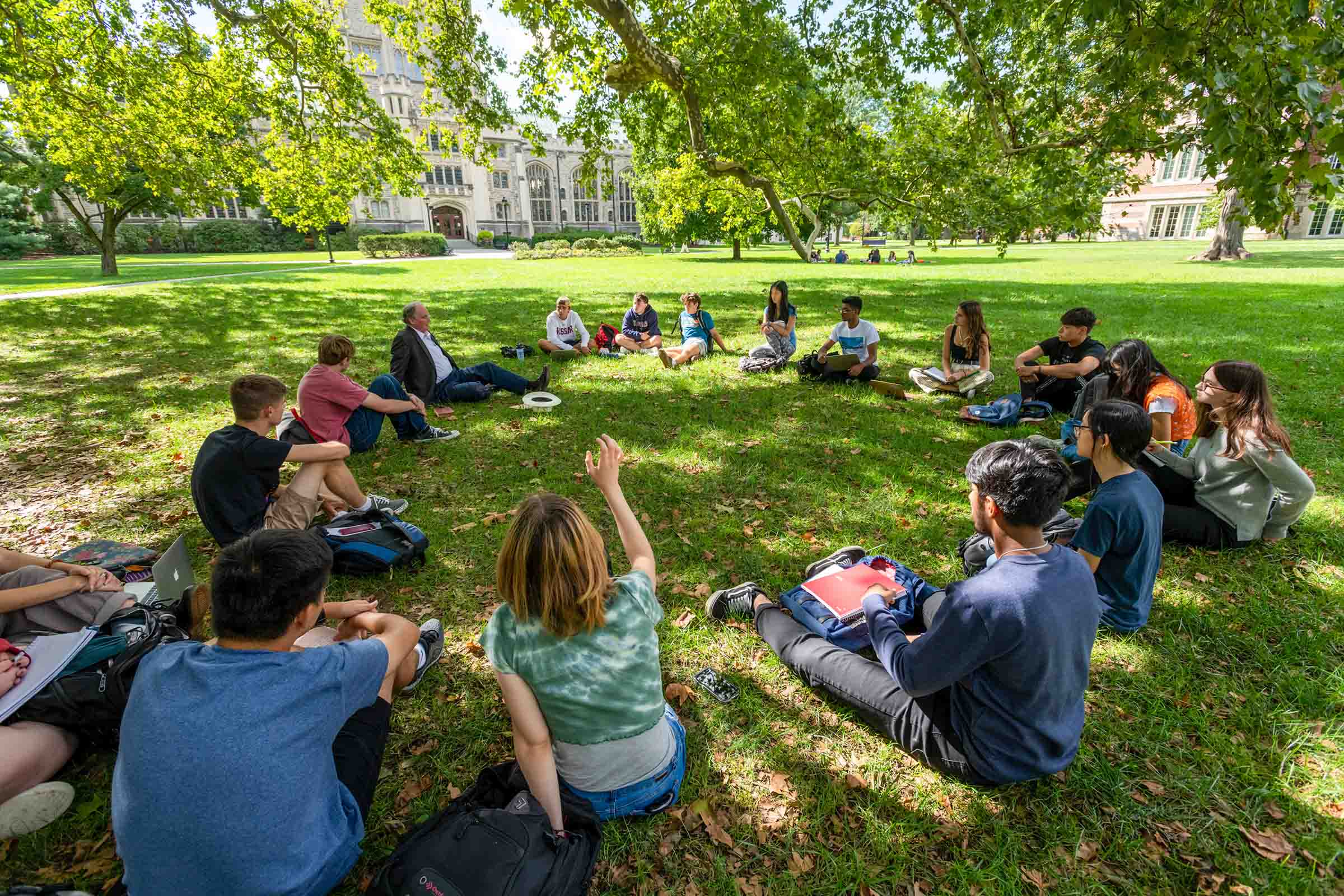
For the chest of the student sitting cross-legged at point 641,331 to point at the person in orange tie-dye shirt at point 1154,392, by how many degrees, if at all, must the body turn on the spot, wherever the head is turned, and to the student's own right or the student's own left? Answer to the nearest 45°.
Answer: approximately 45° to the student's own left

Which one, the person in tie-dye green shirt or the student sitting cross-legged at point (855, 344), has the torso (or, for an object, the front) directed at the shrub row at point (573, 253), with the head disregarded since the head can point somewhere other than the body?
the person in tie-dye green shirt

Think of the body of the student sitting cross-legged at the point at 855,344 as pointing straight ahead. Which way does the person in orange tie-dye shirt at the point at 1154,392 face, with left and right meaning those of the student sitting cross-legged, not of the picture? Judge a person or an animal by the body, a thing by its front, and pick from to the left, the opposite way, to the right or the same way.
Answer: to the right

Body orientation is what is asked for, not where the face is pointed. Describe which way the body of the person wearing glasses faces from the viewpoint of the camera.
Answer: to the viewer's left

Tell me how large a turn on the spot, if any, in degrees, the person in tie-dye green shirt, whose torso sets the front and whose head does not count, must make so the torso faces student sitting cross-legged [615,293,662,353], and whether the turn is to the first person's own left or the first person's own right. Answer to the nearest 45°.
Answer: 0° — they already face them

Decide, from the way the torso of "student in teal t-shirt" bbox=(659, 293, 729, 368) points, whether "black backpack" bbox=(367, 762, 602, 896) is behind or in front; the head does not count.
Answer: in front

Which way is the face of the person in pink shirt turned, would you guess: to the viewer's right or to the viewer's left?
to the viewer's right

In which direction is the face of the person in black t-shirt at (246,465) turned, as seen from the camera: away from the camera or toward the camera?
away from the camera

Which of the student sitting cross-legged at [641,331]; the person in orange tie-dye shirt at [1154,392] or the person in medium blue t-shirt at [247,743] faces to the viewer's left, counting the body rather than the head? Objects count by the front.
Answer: the person in orange tie-dye shirt

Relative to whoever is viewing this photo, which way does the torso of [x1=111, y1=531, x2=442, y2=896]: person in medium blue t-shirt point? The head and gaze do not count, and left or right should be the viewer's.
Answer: facing away from the viewer and to the right of the viewer

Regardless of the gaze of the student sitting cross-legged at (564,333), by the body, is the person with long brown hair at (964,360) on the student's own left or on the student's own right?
on the student's own left

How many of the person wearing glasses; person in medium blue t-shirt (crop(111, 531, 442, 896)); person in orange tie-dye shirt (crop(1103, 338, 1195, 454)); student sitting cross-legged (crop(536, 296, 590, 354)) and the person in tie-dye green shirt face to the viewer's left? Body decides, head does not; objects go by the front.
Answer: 2

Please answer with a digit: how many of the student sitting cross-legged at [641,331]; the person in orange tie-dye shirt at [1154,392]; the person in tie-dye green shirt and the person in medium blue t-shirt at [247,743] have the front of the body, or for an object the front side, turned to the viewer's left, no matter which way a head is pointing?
1

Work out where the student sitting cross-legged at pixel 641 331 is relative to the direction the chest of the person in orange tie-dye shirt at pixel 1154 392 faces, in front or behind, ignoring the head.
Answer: in front

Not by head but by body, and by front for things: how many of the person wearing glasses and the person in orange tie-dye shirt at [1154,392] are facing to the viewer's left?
2

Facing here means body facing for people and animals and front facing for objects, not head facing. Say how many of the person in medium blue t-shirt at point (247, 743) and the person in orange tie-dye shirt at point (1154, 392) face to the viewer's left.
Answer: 1

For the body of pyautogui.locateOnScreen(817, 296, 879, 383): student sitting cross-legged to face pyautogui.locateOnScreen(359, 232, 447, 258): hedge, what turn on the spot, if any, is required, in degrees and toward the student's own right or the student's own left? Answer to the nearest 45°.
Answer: approximately 90° to the student's own right

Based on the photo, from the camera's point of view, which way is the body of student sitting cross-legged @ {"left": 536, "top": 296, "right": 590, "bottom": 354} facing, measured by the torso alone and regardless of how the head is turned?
toward the camera

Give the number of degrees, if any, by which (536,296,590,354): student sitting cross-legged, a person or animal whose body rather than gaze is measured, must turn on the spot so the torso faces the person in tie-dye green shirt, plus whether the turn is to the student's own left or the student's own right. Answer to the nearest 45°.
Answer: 0° — they already face them
